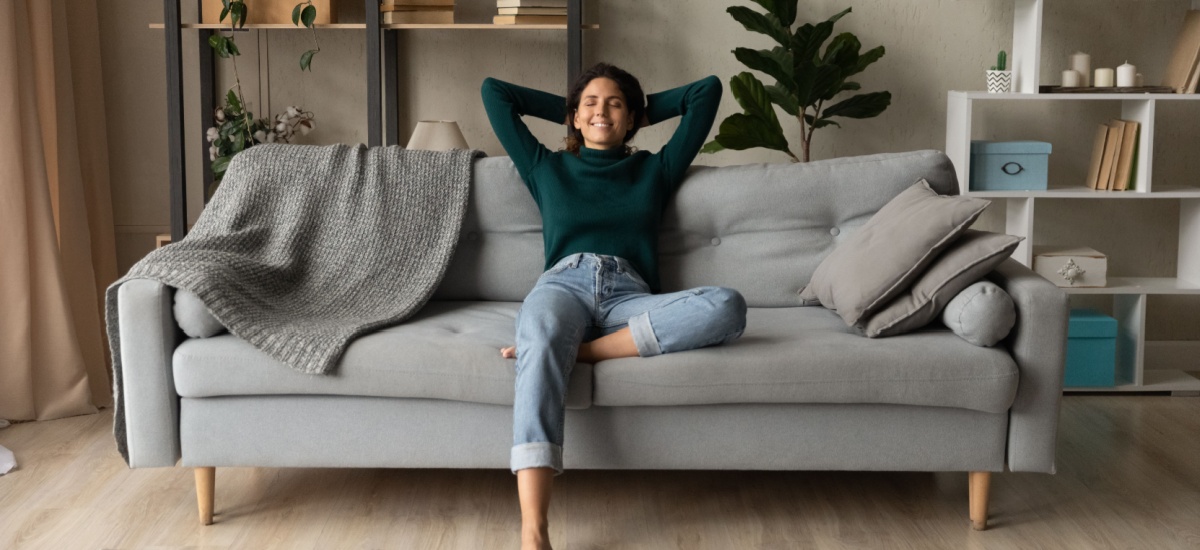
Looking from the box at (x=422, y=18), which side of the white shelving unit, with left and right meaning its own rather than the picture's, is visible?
right

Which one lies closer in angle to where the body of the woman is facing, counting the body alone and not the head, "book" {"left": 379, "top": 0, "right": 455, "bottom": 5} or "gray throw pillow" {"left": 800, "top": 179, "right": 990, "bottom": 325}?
the gray throw pillow

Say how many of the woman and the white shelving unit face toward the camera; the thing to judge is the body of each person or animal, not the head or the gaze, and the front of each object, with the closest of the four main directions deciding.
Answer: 2

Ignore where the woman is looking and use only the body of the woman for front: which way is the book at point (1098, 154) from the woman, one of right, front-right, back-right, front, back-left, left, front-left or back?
back-left

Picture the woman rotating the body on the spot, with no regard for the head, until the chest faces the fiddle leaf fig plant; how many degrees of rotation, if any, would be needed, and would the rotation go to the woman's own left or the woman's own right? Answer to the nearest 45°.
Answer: approximately 135° to the woman's own left

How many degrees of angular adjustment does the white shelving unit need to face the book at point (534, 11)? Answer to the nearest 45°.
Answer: approximately 90° to its right

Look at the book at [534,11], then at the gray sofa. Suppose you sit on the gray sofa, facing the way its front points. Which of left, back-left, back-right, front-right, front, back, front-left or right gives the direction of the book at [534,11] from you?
back

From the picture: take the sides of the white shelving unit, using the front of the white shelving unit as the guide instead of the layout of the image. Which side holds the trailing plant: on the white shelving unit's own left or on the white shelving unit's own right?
on the white shelving unit's own right
